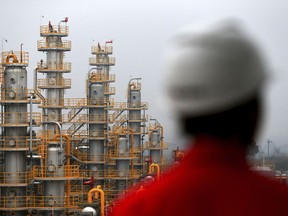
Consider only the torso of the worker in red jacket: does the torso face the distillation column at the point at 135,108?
yes

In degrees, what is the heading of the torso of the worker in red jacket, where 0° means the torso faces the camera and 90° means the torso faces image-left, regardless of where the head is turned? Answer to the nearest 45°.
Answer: approximately 180°

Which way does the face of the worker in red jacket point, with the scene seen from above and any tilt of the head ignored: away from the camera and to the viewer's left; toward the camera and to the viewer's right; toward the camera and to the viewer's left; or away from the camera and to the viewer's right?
away from the camera and to the viewer's left

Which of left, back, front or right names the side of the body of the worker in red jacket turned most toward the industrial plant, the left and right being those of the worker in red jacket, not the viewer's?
front
